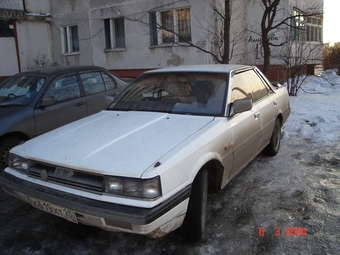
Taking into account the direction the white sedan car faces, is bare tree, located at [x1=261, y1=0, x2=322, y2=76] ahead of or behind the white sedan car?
behind

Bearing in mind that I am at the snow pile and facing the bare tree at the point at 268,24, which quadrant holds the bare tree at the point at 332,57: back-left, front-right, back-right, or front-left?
front-right

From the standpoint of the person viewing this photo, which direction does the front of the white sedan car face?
facing the viewer and to the left of the viewer

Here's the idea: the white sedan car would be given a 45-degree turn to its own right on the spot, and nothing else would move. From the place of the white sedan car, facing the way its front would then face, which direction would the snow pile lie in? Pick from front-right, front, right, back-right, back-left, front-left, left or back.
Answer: back-right

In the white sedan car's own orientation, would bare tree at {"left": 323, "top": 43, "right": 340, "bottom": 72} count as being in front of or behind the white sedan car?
behind
